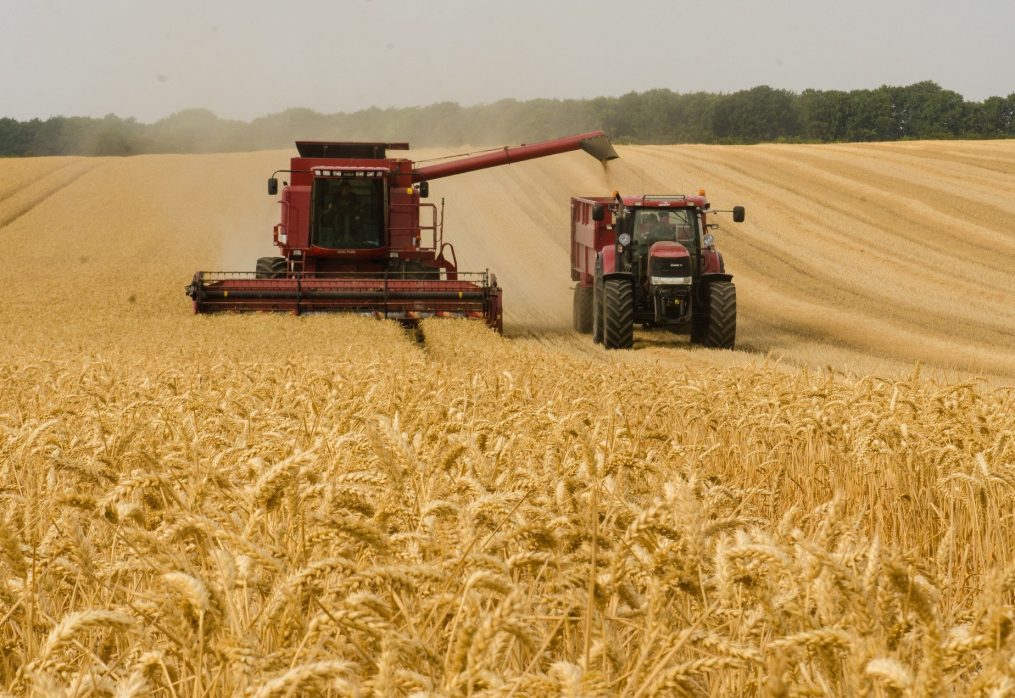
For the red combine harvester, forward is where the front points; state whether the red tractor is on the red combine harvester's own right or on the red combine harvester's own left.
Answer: on the red combine harvester's own left

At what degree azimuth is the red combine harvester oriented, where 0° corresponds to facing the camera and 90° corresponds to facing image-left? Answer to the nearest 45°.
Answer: approximately 0°

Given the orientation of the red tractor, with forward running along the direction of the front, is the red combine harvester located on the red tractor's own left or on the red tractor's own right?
on the red tractor's own right

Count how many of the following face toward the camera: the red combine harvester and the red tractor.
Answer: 2

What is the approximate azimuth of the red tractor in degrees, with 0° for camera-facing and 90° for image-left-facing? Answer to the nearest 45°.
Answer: approximately 0°
